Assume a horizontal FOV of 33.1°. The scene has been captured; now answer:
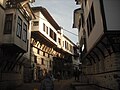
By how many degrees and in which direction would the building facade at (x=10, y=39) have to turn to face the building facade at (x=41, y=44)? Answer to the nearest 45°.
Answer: approximately 135° to its left

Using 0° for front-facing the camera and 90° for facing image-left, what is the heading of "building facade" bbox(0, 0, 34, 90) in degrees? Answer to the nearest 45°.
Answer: approximately 315°

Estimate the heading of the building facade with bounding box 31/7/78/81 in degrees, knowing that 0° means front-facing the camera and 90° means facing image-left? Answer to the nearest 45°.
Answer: approximately 315°

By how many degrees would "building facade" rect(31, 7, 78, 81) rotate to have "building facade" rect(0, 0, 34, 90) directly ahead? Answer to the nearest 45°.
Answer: approximately 45° to its right
